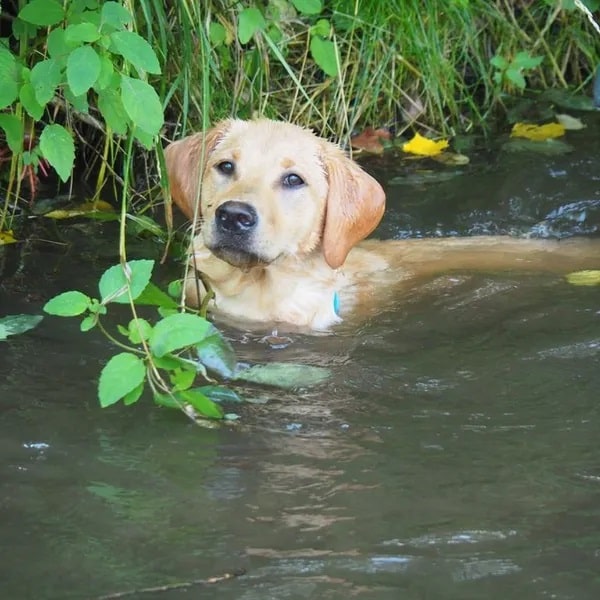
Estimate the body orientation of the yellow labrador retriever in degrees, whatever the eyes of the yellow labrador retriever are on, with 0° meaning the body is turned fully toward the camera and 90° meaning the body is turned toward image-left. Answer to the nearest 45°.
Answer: approximately 45°

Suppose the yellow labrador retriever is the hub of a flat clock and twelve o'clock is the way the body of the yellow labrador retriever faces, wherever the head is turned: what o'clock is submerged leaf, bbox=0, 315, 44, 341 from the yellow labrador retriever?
The submerged leaf is roughly at 12 o'clock from the yellow labrador retriever.

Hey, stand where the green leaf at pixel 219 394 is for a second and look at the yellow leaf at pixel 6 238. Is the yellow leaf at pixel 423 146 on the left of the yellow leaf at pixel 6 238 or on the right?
right

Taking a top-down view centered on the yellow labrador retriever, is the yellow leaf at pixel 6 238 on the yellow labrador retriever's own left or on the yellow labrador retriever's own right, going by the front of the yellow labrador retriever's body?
on the yellow labrador retriever's own right

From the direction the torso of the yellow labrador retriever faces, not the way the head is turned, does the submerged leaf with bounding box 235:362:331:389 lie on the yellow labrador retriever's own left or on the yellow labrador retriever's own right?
on the yellow labrador retriever's own left

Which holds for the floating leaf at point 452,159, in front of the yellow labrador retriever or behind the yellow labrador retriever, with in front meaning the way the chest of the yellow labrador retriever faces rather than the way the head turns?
behind

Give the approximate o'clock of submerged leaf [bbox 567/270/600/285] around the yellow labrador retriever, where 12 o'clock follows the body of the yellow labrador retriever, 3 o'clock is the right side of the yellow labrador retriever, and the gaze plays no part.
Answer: The submerged leaf is roughly at 7 o'clock from the yellow labrador retriever.

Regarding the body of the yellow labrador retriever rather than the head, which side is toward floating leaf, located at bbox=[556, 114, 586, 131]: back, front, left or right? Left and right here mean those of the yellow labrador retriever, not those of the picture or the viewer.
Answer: back

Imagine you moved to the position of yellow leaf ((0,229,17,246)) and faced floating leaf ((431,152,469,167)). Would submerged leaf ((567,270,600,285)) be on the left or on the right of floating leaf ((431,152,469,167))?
right

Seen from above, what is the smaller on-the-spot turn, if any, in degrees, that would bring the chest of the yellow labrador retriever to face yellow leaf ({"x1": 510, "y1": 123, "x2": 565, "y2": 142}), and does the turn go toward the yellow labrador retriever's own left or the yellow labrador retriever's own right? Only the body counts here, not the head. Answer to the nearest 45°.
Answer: approximately 180°

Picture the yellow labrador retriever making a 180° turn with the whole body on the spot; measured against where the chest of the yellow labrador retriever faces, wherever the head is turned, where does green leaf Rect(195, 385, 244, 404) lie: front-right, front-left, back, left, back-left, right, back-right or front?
back-right
